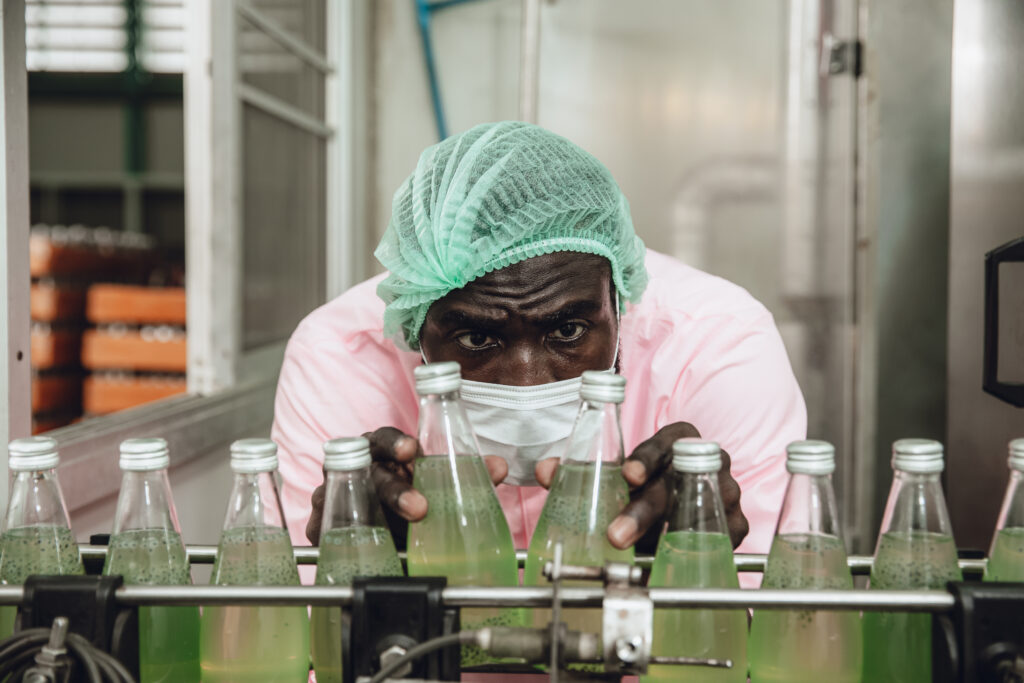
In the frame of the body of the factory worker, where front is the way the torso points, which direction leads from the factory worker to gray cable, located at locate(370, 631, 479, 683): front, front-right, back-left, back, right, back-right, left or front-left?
front

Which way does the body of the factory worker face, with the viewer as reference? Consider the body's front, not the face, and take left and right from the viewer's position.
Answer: facing the viewer

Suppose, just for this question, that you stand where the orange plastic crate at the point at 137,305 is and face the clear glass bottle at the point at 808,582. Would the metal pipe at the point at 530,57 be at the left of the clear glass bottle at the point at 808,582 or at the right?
left

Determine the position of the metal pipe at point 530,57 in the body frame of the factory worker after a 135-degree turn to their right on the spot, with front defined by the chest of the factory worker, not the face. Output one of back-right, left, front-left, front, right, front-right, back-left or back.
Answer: front-right

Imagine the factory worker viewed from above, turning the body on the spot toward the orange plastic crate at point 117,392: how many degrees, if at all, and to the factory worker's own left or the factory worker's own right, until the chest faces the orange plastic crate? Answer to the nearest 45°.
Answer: approximately 135° to the factory worker's own right

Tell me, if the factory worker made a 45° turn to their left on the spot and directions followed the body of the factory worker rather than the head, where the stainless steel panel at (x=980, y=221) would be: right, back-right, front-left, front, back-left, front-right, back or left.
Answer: left
